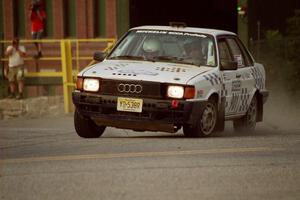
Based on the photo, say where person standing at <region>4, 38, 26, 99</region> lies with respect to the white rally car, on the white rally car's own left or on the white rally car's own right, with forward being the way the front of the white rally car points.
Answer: on the white rally car's own right

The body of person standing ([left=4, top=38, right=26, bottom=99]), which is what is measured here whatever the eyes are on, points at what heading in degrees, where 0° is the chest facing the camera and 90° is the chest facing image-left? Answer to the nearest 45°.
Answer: approximately 0°

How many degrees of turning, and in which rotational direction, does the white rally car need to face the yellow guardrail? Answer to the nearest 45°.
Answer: approximately 135° to its right

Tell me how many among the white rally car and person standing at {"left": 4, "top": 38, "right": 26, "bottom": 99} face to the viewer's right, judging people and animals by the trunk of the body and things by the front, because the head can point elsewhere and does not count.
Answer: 0
